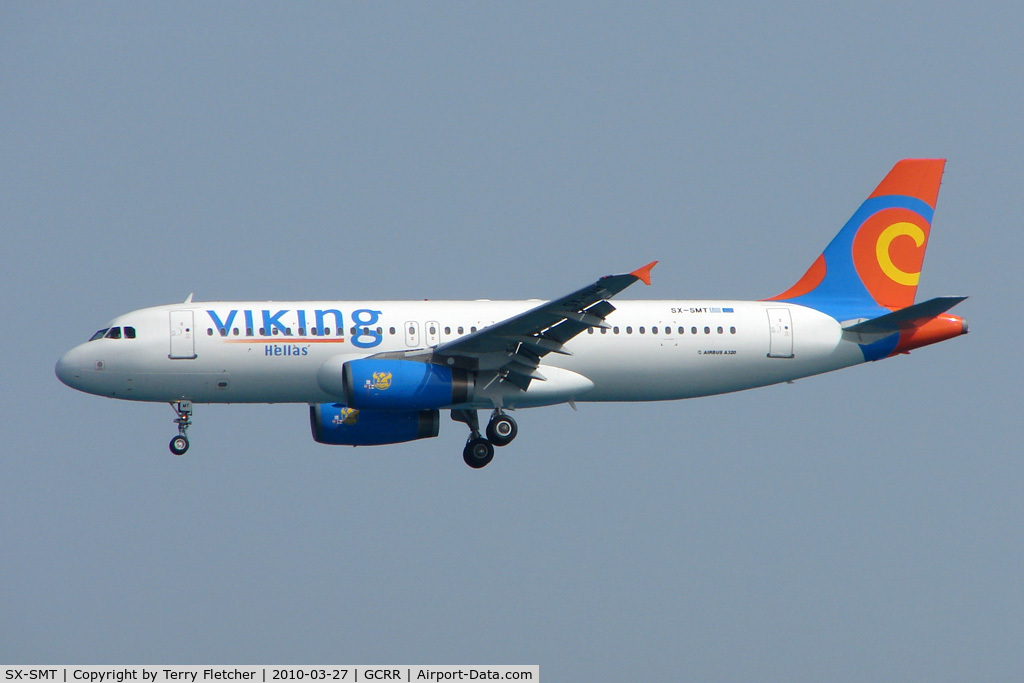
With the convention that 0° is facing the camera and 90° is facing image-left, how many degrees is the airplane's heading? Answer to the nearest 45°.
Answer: approximately 90°
